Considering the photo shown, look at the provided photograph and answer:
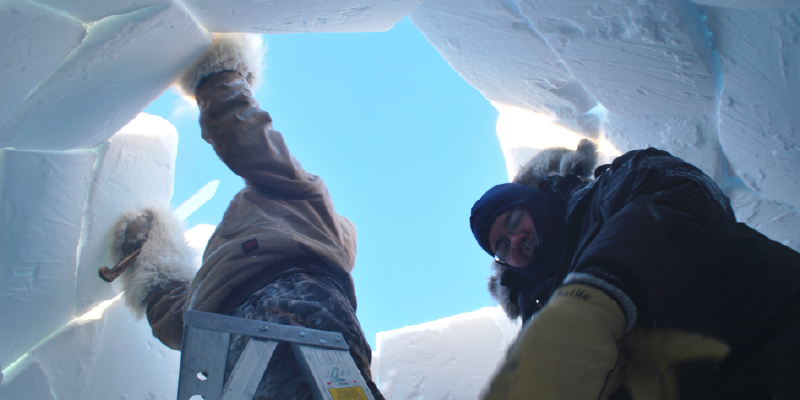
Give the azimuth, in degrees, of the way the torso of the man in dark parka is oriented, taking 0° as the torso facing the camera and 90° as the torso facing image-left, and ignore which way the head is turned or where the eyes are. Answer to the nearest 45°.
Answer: approximately 45°

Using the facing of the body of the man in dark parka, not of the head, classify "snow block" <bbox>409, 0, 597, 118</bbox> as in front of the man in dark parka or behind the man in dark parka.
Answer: behind

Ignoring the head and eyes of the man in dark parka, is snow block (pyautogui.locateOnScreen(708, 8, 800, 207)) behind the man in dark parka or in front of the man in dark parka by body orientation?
behind

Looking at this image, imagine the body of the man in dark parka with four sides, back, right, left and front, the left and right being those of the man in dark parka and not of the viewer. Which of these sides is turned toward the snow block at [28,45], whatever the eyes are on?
front
